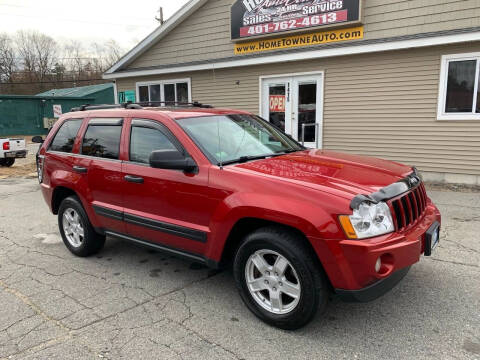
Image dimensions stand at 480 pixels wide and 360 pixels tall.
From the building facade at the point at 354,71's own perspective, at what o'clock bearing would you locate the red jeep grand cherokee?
The red jeep grand cherokee is roughly at 11 o'clock from the building facade.

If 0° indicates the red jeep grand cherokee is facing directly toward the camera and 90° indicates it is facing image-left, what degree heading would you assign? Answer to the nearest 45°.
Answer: approximately 315°

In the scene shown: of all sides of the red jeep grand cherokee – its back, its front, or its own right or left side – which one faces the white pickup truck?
back

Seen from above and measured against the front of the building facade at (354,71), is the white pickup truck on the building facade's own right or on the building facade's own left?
on the building facade's own right

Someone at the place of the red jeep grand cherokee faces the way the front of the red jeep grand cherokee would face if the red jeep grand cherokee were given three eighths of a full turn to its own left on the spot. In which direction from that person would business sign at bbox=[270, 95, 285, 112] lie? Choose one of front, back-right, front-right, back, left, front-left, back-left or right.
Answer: front

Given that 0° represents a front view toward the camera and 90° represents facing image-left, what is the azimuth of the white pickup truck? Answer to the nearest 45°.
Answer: approximately 135°
